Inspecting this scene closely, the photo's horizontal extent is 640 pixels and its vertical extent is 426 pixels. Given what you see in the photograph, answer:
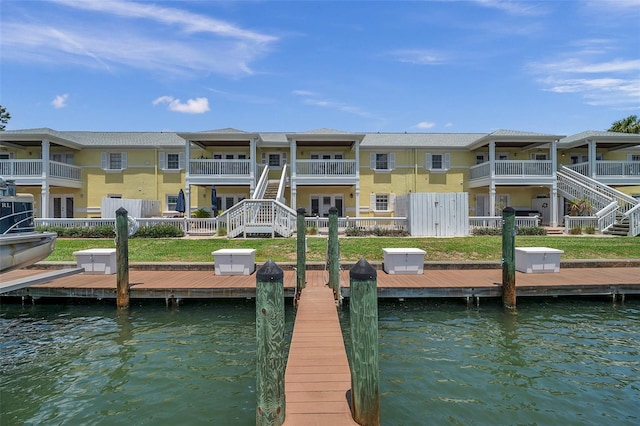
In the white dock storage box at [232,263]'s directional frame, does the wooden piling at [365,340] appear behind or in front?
in front

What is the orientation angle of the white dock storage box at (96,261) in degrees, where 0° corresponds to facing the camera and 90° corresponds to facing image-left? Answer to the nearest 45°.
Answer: approximately 0°

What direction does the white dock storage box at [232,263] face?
toward the camera

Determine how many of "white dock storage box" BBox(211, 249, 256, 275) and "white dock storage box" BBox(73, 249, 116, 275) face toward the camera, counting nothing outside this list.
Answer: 2

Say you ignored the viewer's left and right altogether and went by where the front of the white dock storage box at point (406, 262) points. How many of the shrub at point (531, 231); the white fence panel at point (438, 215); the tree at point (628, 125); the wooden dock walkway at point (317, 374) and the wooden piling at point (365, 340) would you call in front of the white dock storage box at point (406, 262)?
2

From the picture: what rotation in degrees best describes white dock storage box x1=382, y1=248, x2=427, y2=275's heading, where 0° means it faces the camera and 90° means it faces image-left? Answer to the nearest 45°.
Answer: approximately 0°

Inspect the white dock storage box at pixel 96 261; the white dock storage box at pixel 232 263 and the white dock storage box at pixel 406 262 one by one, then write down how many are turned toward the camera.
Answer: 3

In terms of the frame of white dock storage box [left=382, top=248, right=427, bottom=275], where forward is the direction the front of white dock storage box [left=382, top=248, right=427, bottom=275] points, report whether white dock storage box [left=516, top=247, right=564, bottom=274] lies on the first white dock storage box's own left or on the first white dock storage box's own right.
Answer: on the first white dock storage box's own left

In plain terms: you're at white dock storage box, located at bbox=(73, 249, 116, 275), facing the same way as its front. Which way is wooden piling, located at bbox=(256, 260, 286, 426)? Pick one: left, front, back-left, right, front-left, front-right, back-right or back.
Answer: front

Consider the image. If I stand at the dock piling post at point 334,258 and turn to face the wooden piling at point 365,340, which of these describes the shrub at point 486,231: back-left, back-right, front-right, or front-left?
back-left

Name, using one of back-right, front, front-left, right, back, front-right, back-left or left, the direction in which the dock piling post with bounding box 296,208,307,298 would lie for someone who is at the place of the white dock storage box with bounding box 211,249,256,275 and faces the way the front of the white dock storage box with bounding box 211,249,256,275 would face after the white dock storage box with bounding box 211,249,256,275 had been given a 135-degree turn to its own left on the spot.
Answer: right
